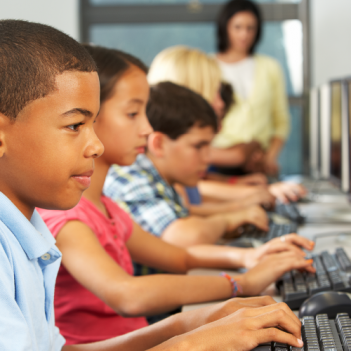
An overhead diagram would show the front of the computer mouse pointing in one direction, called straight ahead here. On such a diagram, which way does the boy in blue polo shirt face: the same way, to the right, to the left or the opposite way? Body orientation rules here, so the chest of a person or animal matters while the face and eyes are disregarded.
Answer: the same way

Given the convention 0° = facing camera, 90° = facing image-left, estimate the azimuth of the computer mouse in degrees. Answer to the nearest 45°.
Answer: approximately 270°

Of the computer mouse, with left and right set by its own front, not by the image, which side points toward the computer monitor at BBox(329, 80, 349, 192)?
left

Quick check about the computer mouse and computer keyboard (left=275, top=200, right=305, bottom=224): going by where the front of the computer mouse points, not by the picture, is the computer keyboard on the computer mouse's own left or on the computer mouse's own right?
on the computer mouse's own left

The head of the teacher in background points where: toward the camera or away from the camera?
toward the camera

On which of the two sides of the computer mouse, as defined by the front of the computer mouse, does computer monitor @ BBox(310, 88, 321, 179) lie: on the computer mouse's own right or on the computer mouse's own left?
on the computer mouse's own left

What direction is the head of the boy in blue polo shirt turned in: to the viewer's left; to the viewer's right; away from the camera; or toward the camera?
to the viewer's right

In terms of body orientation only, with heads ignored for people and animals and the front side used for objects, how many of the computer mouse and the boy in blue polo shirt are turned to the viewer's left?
0

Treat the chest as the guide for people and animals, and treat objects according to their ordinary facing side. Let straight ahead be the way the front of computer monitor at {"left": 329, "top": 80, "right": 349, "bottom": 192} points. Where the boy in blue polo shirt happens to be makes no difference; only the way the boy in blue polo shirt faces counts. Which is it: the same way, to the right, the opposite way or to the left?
the opposite way

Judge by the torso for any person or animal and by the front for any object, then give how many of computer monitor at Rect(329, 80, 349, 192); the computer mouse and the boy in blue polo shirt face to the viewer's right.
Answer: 2

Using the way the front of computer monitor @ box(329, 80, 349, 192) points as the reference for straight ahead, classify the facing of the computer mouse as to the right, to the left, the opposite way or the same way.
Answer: the opposite way

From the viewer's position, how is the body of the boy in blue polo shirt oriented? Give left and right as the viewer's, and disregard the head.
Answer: facing to the right of the viewer

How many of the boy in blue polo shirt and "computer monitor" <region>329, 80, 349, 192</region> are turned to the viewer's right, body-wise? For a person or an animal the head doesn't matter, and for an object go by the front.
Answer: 1
